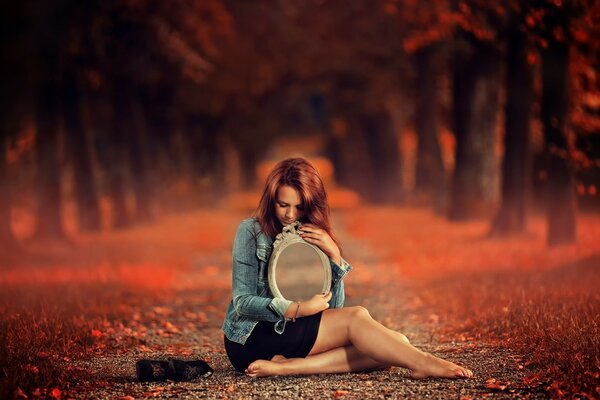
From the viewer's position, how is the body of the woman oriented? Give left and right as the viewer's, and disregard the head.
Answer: facing the viewer and to the right of the viewer

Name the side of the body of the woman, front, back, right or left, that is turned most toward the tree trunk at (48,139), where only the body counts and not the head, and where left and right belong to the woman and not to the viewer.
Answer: back

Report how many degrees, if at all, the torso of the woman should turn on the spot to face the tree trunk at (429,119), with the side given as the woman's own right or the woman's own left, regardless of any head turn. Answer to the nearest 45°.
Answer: approximately 135° to the woman's own left

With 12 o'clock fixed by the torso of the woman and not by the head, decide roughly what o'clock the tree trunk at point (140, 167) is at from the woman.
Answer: The tree trunk is roughly at 7 o'clock from the woman.

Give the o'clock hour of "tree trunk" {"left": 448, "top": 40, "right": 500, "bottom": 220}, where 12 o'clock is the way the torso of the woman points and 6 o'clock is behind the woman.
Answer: The tree trunk is roughly at 8 o'clock from the woman.

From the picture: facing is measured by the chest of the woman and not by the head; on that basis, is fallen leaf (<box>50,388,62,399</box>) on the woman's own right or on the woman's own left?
on the woman's own right

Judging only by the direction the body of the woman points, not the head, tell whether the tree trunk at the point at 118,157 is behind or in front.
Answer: behind
